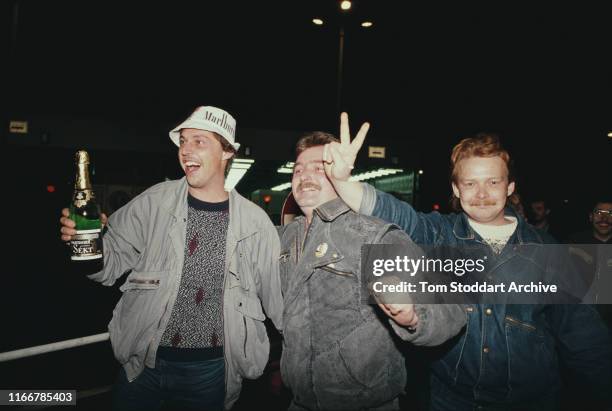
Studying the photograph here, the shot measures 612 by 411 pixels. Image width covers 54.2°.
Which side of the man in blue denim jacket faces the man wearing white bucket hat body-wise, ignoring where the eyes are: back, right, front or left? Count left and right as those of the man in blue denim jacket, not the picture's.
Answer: right

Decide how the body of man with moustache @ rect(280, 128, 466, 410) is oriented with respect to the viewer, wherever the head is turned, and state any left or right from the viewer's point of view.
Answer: facing the viewer and to the left of the viewer

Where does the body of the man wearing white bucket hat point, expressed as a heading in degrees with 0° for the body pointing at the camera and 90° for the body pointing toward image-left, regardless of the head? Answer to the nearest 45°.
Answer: approximately 0°

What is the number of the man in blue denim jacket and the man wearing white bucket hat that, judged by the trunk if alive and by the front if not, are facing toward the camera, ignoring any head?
2

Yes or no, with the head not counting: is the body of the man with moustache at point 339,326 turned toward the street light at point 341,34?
no

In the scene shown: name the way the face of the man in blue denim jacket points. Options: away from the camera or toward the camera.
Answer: toward the camera

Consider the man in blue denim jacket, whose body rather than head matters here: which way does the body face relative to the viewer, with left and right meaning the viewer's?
facing the viewer

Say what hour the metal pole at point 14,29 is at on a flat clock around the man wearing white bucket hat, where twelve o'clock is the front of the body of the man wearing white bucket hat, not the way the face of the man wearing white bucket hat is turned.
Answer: The metal pole is roughly at 5 o'clock from the man wearing white bucket hat.
